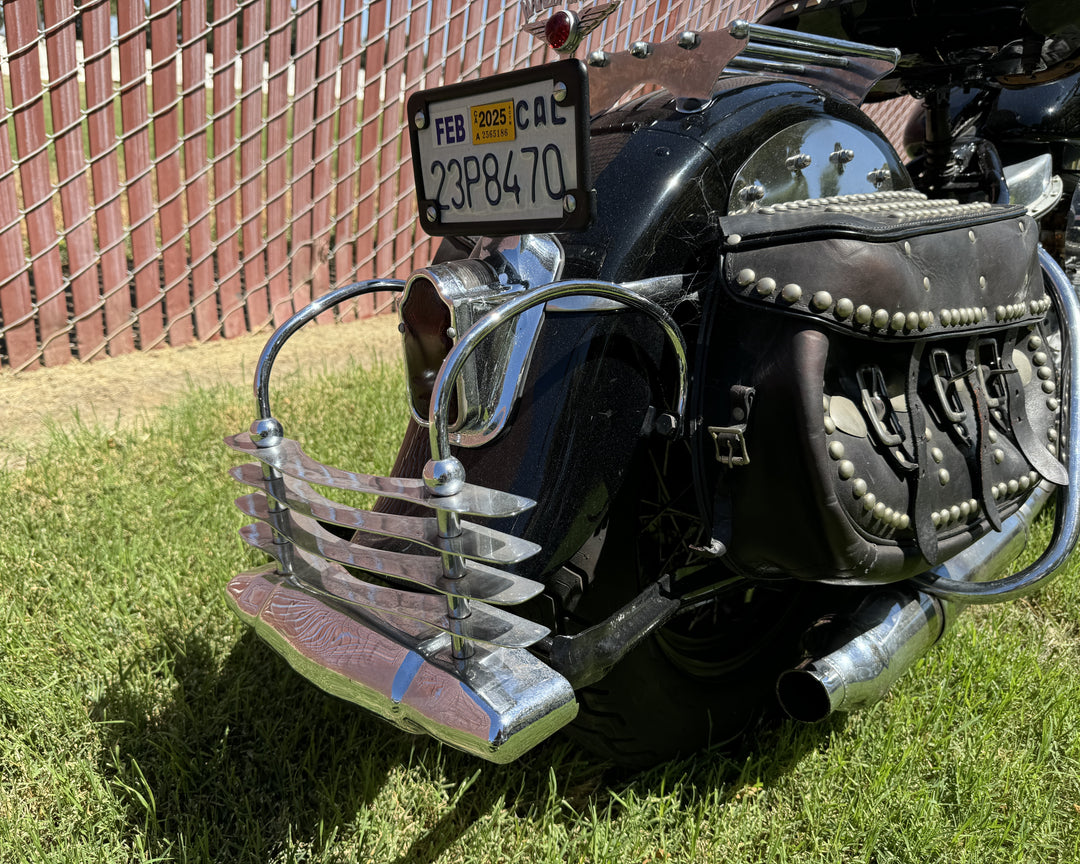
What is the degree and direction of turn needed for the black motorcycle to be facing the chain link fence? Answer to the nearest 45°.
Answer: approximately 90° to its left

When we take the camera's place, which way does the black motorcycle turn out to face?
facing away from the viewer and to the right of the viewer
